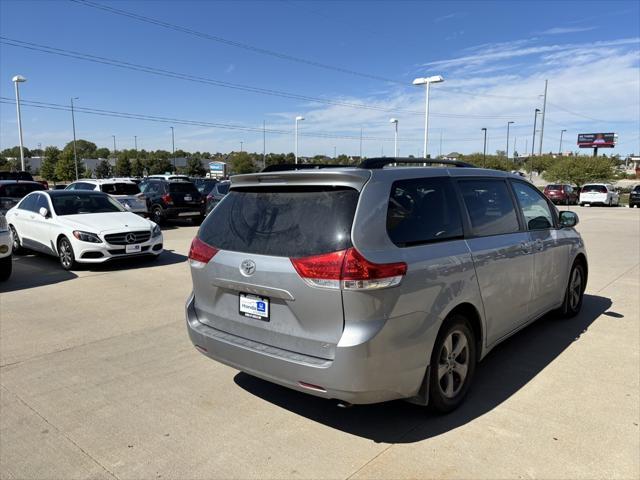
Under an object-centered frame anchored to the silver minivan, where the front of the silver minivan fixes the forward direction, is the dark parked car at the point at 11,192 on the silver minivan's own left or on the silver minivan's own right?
on the silver minivan's own left

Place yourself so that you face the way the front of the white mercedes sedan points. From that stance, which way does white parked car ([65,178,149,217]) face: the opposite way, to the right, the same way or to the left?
the opposite way

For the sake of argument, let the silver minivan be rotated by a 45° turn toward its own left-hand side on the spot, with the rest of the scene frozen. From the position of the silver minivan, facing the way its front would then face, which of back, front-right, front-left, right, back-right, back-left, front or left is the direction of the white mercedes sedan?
front-left

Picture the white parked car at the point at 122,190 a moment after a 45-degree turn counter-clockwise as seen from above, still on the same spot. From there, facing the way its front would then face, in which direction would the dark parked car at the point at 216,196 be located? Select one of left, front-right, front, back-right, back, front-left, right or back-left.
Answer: back

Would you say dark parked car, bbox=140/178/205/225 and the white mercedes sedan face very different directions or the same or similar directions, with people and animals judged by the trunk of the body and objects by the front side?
very different directions

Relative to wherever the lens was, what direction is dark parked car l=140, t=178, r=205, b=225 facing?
facing away from the viewer and to the left of the viewer

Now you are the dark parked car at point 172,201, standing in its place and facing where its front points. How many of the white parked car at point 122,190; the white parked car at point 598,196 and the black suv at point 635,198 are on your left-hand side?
1

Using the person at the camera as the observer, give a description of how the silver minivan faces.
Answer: facing away from the viewer and to the right of the viewer

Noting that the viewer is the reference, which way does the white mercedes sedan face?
facing the viewer and to the right of the viewer

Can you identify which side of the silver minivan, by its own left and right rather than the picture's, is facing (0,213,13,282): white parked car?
left

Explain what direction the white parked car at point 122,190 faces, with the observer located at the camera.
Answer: facing away from the viewer and to the left of the viewer

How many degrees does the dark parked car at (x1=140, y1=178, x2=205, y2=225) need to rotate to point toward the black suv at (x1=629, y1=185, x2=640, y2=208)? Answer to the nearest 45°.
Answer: approximately 135° to its right

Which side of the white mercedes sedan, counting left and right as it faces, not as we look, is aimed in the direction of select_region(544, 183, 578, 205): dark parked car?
left
